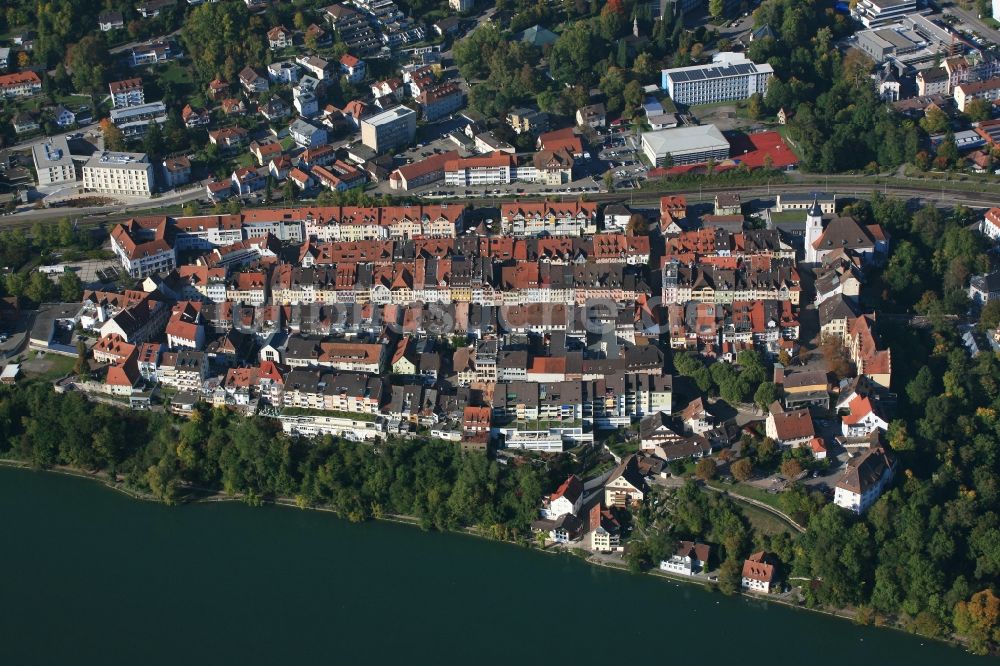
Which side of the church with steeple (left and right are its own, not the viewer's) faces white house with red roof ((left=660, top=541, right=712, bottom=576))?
left

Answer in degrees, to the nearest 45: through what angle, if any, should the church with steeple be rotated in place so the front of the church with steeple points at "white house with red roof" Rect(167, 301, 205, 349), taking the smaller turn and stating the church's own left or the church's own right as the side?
0° — it already faces it

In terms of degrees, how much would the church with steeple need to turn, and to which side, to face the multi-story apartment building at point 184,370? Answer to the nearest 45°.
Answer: approximately 45° to its left

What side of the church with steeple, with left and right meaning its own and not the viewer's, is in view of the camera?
left

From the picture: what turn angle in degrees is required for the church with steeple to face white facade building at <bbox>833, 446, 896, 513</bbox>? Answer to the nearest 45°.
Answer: approximately 90° to its left

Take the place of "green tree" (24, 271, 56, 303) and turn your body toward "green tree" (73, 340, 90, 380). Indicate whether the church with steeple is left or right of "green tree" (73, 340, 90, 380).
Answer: left

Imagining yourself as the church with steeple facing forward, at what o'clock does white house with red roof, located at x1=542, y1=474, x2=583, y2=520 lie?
The white house with red roof is roughly at 10 o'clock from the church with steeple.

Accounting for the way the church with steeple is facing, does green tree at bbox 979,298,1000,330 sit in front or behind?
behind

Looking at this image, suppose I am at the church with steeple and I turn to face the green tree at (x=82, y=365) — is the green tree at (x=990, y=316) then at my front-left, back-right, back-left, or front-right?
back-left

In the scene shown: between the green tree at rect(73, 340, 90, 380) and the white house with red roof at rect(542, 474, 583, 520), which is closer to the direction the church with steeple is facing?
the green tree

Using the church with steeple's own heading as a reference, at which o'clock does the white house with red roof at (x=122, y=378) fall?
The white house with red roof is roughly at 11 o'clock from the church with steeple.
